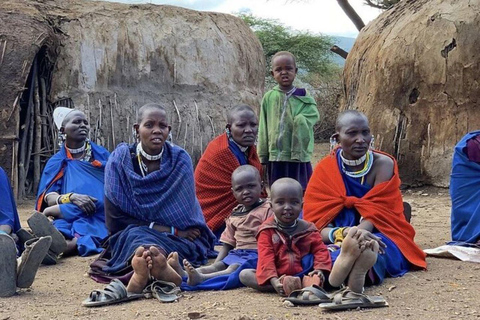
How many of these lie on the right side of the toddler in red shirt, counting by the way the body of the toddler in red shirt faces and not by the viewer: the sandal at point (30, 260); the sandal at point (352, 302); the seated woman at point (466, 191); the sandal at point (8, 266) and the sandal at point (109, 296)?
3

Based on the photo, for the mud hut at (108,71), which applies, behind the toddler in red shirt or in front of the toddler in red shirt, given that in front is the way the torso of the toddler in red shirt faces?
behind

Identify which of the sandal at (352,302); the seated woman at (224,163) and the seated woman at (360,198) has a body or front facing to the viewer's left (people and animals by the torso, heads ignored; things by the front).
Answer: the sandal

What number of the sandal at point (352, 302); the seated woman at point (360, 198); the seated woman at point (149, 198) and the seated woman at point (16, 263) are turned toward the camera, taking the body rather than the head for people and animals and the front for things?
3

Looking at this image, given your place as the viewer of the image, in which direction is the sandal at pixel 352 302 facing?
facing to the left of the viewer

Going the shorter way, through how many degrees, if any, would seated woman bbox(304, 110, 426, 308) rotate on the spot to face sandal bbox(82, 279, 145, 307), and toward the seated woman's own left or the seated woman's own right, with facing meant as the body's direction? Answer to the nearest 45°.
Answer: approximately 45° to the seated woman's own right

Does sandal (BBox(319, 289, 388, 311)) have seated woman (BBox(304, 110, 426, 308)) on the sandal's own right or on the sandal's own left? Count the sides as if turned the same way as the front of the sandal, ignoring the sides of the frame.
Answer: on the sandal's own right
